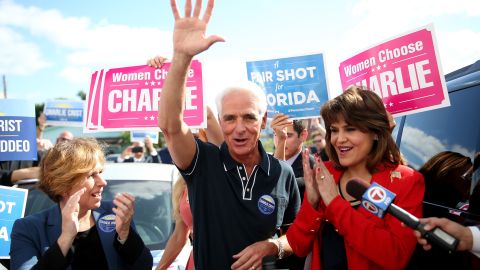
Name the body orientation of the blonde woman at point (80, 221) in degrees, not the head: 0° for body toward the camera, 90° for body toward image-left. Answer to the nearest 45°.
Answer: approximately 315°

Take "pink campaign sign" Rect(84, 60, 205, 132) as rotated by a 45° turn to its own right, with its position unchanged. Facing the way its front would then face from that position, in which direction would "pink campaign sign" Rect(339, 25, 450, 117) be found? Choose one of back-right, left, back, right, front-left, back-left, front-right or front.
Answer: left

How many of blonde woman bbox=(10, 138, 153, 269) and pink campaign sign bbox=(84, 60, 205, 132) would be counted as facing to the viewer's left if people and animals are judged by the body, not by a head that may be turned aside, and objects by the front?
0

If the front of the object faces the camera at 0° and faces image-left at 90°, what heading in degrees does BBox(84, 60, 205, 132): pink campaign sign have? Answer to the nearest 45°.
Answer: approximately 0°

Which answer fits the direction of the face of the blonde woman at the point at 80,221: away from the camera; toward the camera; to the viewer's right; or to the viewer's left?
to the viewer's right

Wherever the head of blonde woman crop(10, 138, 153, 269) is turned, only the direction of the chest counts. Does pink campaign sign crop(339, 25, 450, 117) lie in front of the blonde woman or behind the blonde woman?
in front
